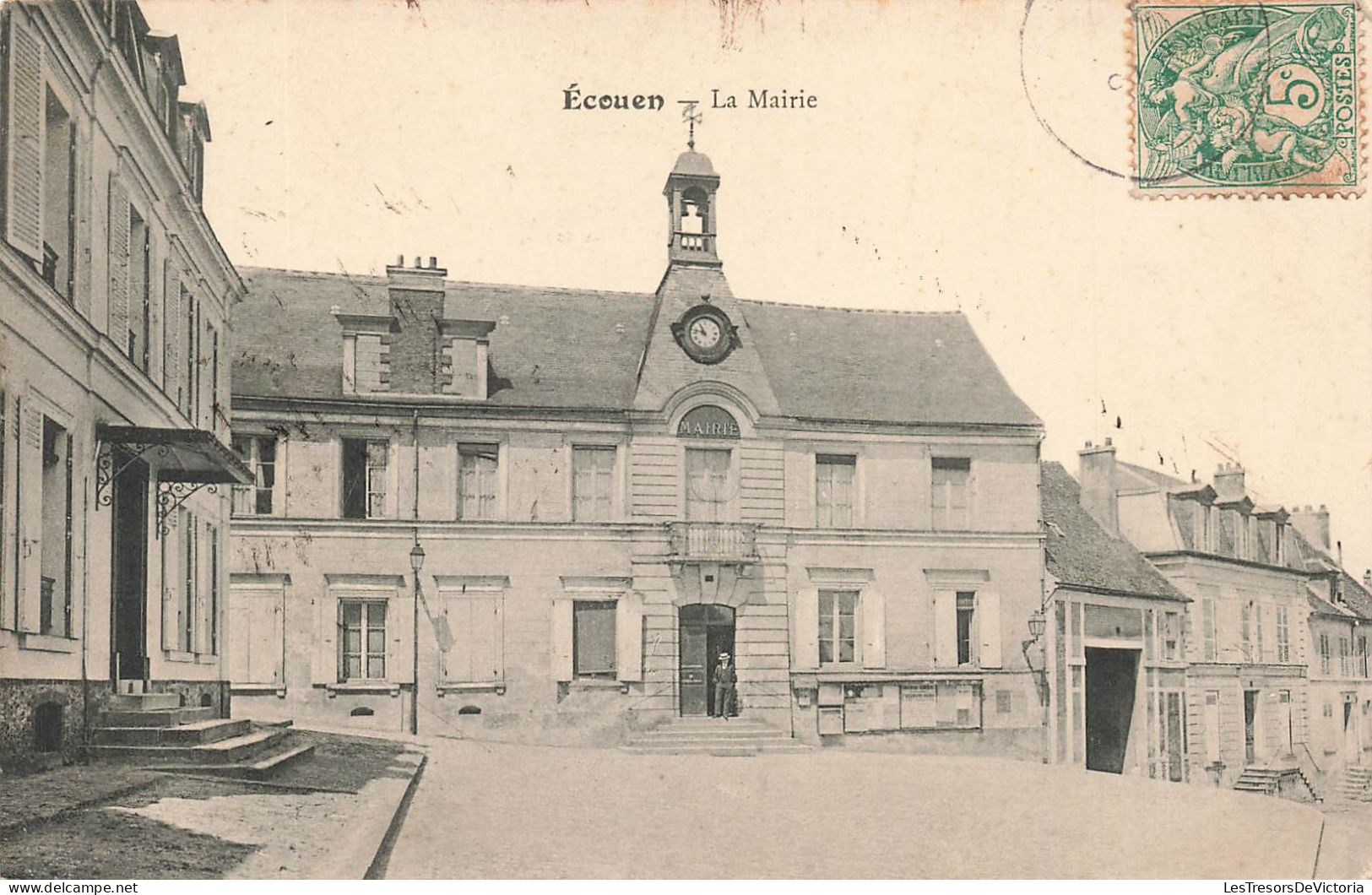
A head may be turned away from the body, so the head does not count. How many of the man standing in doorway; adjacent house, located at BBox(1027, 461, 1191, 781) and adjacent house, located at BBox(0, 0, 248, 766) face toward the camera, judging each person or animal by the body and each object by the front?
2

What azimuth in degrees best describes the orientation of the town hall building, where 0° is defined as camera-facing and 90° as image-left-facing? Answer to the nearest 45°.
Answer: approximately 0°

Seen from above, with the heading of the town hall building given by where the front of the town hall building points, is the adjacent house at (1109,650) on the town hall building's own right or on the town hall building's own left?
on the town hall building's own left

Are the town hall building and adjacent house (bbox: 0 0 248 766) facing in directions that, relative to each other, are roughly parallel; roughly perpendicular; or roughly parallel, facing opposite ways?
roughly perpendicular

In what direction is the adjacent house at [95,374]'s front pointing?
to the viewer's right
